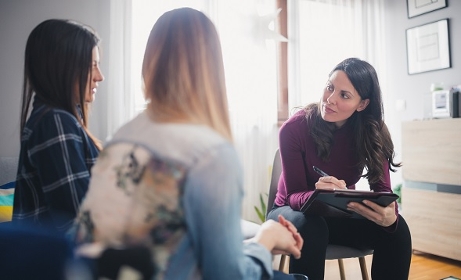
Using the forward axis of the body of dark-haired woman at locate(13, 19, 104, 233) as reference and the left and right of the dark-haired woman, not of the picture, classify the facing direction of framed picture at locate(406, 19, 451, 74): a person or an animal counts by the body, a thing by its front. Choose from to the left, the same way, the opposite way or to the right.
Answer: the opposite way

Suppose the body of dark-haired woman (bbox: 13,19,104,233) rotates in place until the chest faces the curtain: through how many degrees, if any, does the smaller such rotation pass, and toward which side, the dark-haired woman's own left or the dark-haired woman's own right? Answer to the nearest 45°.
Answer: approximately 90° to the dark-haired woman's own left

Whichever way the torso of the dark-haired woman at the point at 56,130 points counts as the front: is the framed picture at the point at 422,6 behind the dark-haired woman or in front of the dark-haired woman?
in front

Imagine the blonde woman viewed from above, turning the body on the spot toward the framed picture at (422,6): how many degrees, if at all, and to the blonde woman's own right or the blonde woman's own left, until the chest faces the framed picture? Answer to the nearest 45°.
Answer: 0° — they already face it

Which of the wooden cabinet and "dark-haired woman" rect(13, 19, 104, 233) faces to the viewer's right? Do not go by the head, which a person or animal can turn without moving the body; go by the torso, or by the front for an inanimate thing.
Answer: the dark-haired woman

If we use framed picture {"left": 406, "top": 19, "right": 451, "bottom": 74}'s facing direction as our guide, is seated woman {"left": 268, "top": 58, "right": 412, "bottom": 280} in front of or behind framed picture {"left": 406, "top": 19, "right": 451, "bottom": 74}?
in front

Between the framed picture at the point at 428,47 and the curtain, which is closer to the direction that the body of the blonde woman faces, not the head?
the framed picture

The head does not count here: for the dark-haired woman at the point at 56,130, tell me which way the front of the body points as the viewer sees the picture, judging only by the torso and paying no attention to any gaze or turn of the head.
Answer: to the viewer's right

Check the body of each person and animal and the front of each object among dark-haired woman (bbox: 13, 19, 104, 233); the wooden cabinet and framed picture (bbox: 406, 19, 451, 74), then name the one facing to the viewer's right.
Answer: the dark-haired woman

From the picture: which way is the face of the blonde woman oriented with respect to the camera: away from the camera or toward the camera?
away from the camera

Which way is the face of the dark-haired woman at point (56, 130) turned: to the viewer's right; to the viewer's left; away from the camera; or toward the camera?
to the viewer's right

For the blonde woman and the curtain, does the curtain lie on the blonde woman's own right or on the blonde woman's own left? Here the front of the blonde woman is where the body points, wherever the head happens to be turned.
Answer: on the blonde woman's own left
